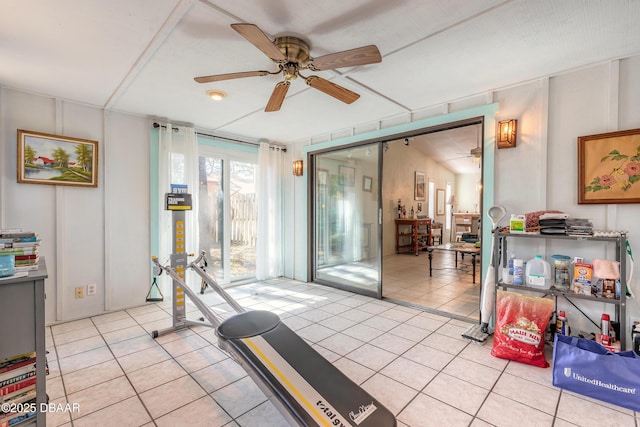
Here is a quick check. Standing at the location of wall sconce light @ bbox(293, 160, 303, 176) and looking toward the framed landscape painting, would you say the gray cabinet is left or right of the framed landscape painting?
left

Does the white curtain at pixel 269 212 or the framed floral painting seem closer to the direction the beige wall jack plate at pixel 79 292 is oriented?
the framed floral painting

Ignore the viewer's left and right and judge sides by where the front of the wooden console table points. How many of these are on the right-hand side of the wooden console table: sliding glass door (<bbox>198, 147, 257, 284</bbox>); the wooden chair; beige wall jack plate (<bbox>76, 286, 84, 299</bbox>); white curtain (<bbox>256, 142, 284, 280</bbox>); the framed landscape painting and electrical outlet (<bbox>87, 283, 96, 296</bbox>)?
5

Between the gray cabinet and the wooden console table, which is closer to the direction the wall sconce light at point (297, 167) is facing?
the gray cabinet

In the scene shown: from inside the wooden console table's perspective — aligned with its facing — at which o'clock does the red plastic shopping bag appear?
The red plastic shopping bag is roughly at 1 o'clock from the wooden console table.

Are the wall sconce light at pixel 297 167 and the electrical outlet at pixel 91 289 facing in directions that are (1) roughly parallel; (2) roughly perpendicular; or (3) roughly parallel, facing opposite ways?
roughly perpendicular

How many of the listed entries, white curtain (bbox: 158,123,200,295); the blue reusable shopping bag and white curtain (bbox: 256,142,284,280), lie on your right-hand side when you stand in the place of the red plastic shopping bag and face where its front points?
2

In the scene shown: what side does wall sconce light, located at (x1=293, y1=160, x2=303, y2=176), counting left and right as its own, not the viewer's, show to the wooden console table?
back

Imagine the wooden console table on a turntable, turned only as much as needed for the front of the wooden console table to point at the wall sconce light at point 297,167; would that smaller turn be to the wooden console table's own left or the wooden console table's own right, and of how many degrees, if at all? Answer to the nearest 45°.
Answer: approximately 90° to the wooden console table's own right
